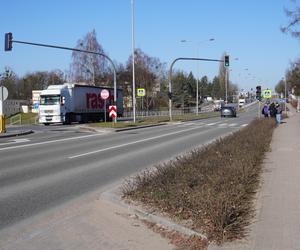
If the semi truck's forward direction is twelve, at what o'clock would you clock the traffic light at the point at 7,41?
The traffic light is roughly at 11 o'clock from the semi truck.

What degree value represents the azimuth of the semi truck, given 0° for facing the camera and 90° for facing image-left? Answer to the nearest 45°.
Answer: approximately 45°
